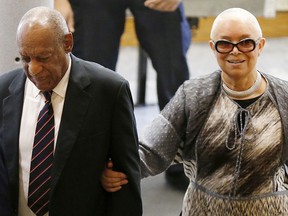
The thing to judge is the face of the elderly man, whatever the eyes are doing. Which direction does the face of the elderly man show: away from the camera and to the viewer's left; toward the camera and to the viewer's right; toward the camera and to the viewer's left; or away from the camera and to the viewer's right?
toward the camera and to the viewer's left

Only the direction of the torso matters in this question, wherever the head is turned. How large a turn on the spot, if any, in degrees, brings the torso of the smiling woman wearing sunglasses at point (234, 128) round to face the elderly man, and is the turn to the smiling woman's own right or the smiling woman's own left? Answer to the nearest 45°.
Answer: approximately 45° to the smiling woman's own right

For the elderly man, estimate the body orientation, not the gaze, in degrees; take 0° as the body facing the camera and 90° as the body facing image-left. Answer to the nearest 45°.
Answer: approximately 45°

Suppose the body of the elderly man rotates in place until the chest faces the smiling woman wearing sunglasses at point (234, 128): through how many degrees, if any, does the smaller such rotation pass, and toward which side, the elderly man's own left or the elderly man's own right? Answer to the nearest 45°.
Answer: approximately 135° to the elderly man's own left
